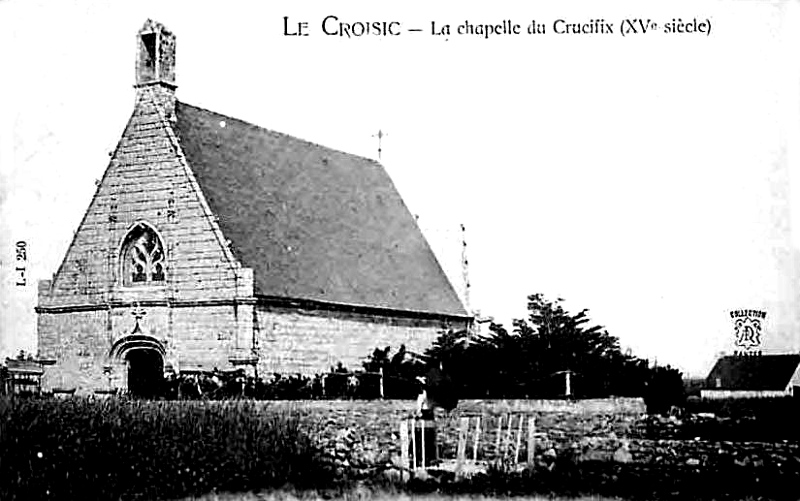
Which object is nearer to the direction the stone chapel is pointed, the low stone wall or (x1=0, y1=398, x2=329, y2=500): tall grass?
the tall grass

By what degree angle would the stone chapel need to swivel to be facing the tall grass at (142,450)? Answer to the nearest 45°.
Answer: approximately 45° to its left

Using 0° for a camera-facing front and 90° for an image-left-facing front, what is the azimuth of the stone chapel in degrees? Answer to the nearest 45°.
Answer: approximately 45°

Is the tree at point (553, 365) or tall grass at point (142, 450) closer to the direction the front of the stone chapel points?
the tall grass

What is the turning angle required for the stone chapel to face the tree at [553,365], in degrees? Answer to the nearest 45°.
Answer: approximately 90° to its left

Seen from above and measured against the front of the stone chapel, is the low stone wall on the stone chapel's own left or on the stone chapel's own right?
on the stone chapel's own left

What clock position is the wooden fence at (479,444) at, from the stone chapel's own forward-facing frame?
The wooden fence is roughly at 9 o'clock from the stone chapel.

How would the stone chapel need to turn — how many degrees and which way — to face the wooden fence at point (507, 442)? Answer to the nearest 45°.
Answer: approximately 90° to its left

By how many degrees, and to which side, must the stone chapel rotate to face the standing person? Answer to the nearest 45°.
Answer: approximately 90° to its left
